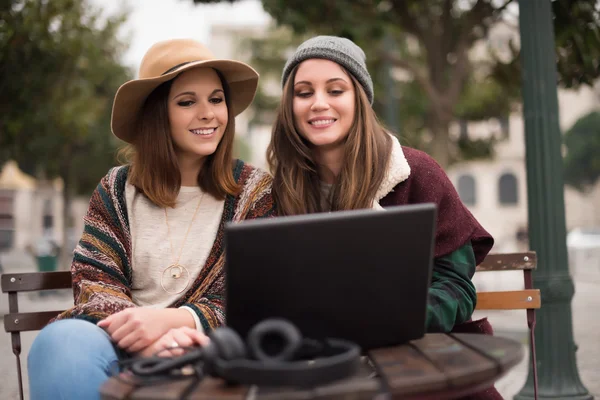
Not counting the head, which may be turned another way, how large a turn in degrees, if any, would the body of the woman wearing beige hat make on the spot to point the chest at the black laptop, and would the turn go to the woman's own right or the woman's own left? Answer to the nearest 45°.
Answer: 0° — they already face it

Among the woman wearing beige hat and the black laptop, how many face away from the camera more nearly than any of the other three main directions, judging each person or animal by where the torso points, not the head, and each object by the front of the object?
1

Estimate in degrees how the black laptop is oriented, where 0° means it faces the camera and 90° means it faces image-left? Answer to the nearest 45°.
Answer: approximately 180°

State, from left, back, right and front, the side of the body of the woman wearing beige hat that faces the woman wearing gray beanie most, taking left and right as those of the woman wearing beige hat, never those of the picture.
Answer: left

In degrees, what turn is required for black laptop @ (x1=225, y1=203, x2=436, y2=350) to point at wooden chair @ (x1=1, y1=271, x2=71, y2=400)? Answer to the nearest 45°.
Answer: approximately 45° to its left

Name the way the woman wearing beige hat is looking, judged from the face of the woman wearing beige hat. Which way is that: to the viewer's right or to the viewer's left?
to the viewer's right

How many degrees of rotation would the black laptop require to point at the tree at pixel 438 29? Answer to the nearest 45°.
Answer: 0° — it already faces it

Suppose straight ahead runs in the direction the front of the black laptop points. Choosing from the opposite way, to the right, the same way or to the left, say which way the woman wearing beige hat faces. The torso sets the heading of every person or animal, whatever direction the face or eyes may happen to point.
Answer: the opposite way

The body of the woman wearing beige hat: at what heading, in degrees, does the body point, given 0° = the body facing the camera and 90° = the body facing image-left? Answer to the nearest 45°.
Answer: approximately 0°

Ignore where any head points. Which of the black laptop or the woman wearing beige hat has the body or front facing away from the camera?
the black laptop

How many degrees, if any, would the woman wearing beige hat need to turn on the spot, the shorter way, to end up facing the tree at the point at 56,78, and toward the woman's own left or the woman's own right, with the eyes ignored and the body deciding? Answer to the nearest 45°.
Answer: approximately 180°
